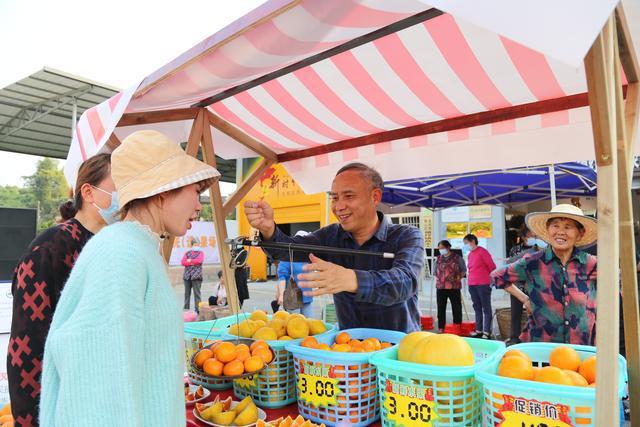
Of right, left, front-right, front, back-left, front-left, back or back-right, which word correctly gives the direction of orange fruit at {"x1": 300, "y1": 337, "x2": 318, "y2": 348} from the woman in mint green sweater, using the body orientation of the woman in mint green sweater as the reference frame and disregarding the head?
front-left

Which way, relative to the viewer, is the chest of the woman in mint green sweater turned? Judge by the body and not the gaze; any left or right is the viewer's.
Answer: facing to the right of the viewer

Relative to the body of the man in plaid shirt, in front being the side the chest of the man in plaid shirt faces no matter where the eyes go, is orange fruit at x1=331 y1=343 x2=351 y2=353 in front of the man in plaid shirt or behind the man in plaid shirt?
in front

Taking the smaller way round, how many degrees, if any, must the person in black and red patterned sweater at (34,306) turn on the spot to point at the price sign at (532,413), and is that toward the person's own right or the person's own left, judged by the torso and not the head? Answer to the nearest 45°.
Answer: approximately 45° to the person's own right

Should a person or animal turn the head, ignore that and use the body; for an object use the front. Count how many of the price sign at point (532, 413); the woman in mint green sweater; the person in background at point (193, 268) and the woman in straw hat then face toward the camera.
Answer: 3

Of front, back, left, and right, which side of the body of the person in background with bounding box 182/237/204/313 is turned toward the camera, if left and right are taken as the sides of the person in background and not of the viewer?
front

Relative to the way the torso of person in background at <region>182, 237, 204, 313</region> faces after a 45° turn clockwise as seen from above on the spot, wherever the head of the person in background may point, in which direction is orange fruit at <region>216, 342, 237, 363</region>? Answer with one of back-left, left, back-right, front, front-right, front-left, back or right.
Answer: front-left

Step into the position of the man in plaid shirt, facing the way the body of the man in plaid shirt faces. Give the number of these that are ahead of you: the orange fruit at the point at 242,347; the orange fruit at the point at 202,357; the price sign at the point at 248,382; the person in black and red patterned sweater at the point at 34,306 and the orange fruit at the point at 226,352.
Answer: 5

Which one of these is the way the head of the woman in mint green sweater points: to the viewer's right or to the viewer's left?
to the viewer's right

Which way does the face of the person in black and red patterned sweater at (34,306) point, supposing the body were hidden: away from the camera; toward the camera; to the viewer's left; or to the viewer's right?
to the viewer's right

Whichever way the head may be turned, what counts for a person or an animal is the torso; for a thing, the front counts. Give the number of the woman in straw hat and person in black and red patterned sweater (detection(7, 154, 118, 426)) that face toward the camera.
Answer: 1

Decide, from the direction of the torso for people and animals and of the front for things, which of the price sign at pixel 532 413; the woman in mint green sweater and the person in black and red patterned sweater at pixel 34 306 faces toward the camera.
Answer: the price sign

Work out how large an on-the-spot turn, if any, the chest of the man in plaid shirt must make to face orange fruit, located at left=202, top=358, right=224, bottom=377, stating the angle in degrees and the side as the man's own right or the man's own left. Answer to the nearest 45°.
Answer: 0° — they already face it

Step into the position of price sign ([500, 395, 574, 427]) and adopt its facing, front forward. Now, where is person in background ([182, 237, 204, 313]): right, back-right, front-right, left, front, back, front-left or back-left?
back-right

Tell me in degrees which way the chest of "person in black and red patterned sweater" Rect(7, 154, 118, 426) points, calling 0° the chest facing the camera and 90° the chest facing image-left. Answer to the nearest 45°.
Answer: approximately 270°

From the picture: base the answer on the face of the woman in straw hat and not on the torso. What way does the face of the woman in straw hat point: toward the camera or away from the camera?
toward the camera

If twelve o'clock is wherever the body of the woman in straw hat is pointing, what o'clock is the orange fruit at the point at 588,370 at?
The orange fruit is roughly at 12 o'clock from the woman in straw hat.

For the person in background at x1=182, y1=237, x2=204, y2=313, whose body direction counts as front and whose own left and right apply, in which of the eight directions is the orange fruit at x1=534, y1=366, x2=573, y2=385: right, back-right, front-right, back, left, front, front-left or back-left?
front
